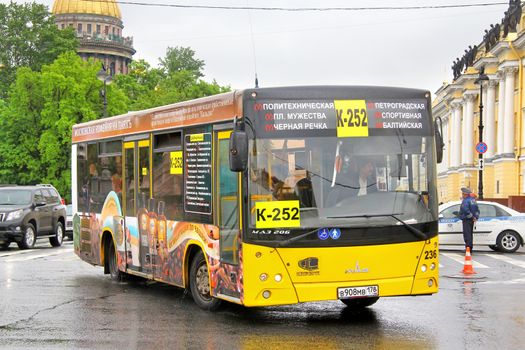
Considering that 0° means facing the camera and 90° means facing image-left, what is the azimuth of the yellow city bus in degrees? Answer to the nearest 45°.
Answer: approximately 315°

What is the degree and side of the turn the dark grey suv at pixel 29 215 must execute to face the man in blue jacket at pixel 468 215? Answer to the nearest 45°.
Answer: approximately 90° to its left

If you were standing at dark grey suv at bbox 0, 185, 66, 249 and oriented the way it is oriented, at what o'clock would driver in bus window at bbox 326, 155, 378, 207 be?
The driver in bus window is roughly at 10 o'clock from the dark grey suv.

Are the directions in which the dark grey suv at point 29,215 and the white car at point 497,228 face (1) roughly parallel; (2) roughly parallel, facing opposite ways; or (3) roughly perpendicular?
roughly perpendicular

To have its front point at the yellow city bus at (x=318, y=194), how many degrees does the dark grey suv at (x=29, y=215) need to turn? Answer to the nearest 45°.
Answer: approximately 45° to its left
